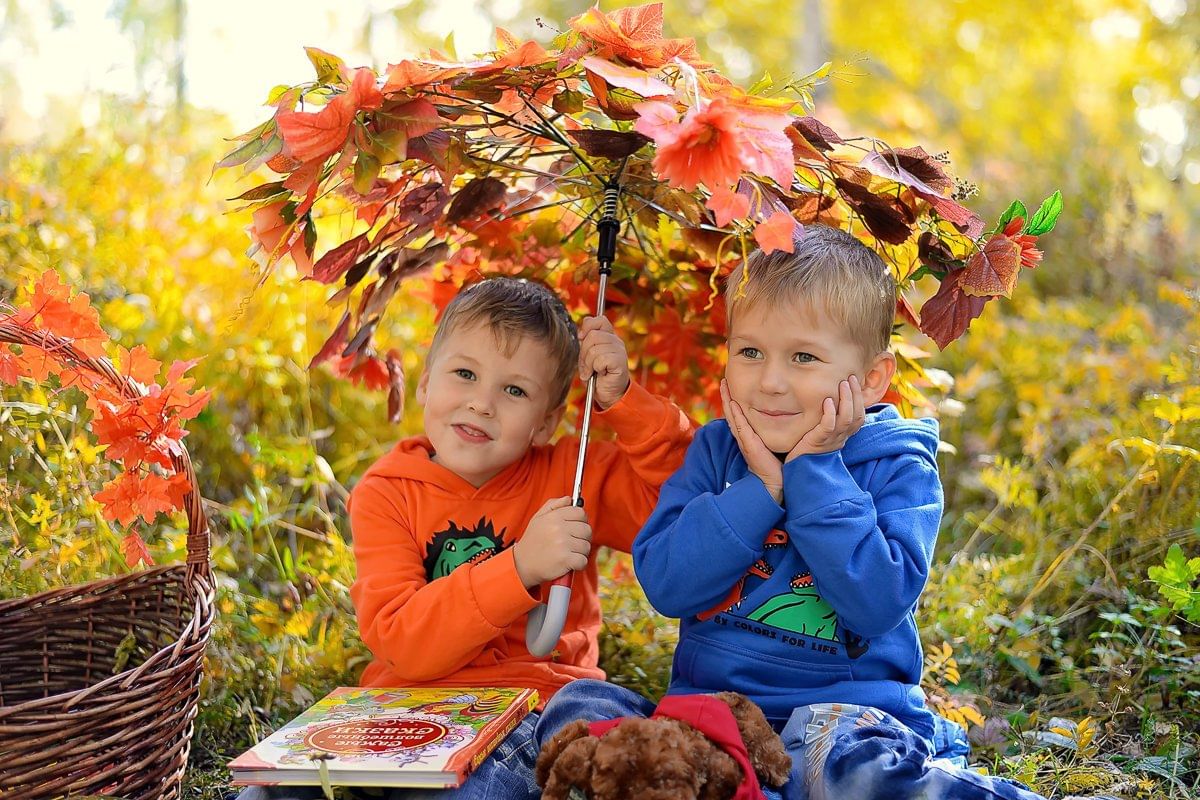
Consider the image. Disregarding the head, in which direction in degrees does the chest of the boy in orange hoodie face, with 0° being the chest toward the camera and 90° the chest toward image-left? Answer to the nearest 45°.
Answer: approximately 0°

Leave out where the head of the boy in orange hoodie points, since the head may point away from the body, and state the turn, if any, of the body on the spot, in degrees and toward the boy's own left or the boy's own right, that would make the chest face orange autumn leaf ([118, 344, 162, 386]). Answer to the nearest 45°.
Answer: approximately 90° to the boy's own right

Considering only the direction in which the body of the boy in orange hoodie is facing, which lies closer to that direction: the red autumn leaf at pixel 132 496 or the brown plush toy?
the brown plush toy

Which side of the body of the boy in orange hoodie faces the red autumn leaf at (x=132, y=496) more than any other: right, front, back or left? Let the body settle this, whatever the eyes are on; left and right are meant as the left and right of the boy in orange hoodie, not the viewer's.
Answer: right

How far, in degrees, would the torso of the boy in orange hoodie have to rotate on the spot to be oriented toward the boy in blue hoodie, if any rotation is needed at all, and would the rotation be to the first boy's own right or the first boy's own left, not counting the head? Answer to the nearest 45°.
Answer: approximately 45° to the first boy's own left

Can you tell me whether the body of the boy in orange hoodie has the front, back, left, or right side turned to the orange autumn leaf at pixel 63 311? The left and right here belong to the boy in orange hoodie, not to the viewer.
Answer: right
